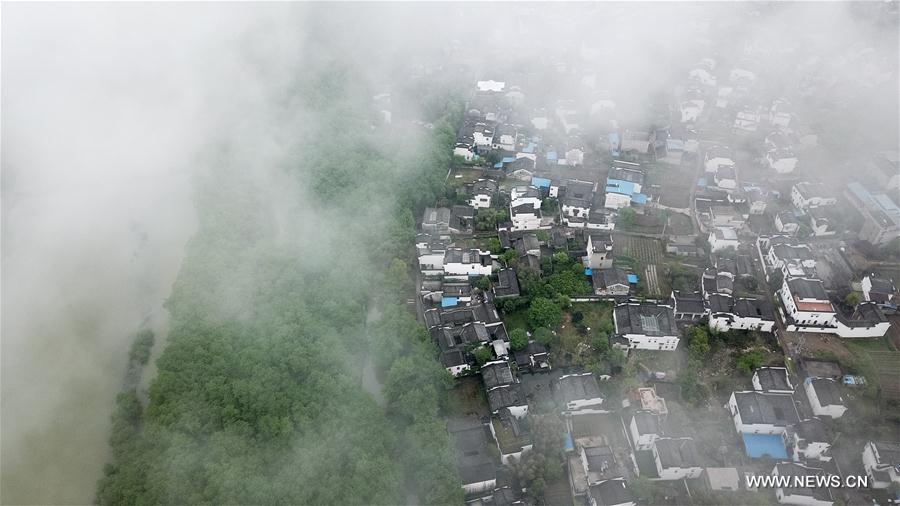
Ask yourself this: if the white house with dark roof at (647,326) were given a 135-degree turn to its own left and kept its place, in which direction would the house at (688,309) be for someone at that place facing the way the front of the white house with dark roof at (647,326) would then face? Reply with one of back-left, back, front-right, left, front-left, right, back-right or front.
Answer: front

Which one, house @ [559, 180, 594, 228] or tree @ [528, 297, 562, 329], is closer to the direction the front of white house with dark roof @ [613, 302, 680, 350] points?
the tree

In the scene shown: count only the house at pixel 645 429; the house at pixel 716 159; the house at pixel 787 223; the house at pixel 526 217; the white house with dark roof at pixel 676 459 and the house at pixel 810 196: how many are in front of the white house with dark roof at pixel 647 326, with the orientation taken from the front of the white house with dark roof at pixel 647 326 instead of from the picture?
2

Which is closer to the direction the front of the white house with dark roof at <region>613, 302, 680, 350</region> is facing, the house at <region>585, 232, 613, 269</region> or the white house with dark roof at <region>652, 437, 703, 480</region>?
the white house with dark roof

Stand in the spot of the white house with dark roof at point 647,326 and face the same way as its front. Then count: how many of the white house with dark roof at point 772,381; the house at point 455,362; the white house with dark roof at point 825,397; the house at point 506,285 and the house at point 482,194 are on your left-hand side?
2

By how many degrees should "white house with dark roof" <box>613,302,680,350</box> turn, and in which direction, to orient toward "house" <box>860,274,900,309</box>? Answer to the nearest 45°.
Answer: approximately 135° to its left
